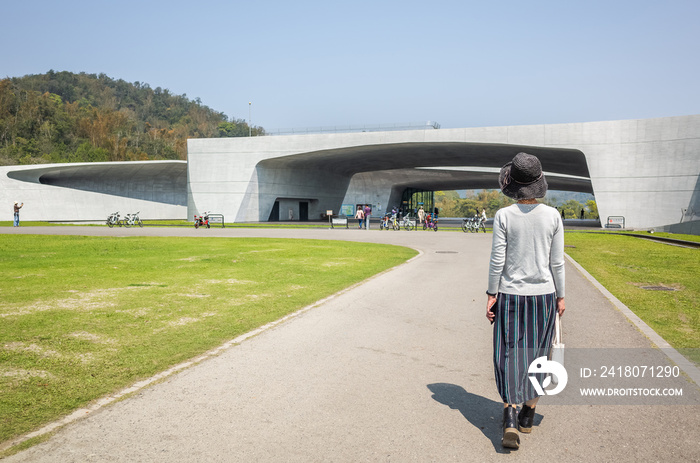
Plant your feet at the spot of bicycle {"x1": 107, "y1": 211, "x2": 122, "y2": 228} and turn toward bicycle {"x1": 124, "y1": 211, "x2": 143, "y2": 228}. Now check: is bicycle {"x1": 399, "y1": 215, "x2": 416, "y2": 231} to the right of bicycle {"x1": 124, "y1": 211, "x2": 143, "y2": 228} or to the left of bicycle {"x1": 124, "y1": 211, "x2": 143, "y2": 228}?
right

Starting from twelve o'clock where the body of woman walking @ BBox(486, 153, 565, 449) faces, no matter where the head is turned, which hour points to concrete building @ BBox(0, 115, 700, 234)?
The concrete building is roughly at 12 o'clock from the woman walking.

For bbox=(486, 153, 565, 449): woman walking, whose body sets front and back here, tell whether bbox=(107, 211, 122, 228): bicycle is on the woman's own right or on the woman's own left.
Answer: on the woman's own left

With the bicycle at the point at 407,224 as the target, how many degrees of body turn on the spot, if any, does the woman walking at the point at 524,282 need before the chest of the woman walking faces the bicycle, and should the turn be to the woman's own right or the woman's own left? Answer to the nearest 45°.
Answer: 0° — they already face it

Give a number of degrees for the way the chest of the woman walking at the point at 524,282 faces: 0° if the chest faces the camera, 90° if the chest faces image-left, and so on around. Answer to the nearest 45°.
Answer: approximately 180°

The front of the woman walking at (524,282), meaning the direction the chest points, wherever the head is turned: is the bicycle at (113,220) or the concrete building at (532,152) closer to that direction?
the concrete building
